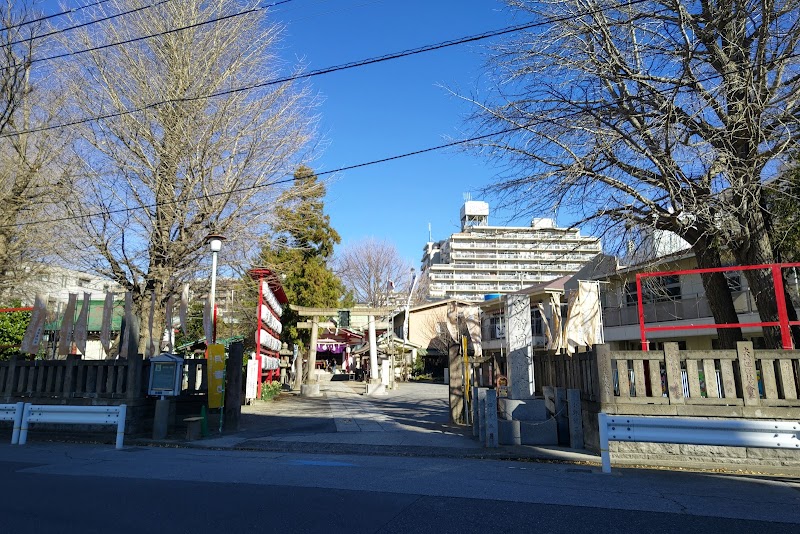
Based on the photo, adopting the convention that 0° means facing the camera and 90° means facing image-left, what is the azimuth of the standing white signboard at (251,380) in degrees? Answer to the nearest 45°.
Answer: approximately 0°

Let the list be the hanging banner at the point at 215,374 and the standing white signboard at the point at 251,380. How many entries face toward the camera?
2

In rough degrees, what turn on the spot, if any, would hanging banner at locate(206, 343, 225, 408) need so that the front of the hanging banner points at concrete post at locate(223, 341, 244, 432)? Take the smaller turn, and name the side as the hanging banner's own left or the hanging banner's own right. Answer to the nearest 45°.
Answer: approximately 135° to the hanging banner's own left

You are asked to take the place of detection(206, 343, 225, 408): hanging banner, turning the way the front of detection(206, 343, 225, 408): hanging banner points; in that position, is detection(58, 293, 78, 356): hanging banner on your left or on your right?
on your right

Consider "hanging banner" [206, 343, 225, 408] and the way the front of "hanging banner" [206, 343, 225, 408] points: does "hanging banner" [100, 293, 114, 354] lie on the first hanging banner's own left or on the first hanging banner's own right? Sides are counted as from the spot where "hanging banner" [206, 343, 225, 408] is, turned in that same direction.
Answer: on the first hanging banner's own right

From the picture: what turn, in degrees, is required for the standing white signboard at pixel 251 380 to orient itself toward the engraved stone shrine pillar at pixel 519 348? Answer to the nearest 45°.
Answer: approximately 45° to its left

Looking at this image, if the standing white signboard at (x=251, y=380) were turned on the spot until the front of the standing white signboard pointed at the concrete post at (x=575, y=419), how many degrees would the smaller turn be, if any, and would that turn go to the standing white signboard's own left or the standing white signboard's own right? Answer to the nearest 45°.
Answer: approximately 45° to the standing white signboard's own left
